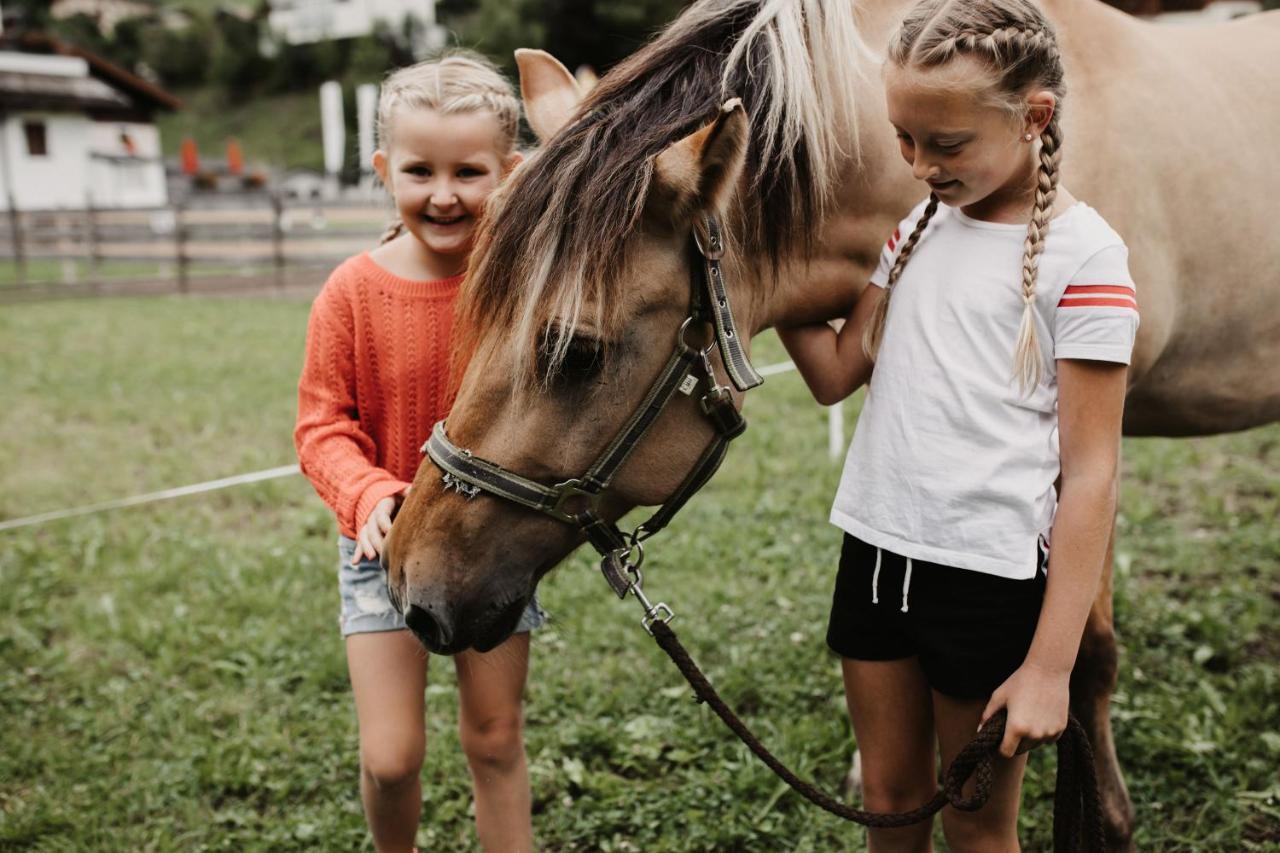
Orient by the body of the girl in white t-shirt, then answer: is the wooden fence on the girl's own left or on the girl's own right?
on the girl's own right

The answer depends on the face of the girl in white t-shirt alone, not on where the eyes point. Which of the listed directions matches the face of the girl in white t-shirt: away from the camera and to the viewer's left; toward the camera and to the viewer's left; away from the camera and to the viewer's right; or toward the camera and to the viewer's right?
toward the camera and to the viewer's left

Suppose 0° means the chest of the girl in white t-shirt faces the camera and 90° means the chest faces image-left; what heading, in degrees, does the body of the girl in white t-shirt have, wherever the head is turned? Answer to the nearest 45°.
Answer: approximately 45°

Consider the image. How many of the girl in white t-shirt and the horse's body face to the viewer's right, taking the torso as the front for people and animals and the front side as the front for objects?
0

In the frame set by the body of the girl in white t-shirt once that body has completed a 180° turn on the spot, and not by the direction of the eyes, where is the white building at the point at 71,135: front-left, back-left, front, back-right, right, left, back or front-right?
left

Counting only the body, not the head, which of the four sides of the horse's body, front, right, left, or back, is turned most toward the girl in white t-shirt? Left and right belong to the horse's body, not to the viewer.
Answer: left

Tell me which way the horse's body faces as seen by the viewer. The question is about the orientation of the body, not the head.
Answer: to the viewer's left
